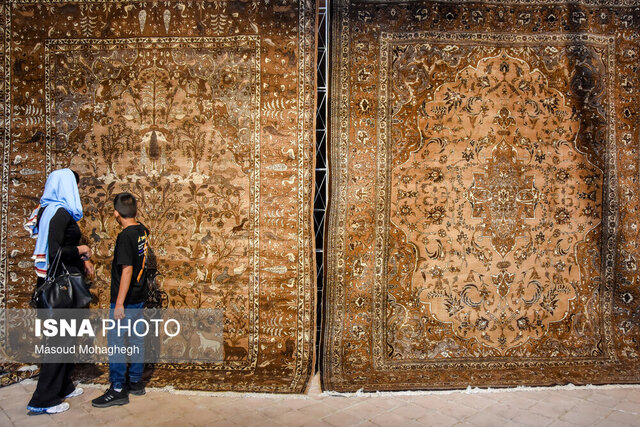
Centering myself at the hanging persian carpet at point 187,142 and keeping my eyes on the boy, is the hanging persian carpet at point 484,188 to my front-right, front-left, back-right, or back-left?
back-left

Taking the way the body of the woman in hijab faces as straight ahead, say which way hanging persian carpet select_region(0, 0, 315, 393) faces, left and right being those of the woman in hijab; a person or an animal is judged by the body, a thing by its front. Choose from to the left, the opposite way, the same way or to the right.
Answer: to the right

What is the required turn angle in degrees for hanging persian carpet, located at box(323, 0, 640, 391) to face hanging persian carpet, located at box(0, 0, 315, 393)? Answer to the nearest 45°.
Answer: approximately 90° to its right

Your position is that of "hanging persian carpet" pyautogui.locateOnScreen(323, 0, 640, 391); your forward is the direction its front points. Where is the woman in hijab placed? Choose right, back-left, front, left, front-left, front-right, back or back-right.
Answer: front-right

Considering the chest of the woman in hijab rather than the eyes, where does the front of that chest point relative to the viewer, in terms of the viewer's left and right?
facing to the right of the viewer

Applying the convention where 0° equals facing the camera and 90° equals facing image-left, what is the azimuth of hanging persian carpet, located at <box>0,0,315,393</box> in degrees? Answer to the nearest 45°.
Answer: approximately 0°

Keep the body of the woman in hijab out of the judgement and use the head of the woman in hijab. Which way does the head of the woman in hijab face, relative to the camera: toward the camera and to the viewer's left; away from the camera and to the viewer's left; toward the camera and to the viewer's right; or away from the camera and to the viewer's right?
away from the camera and to the viewer's right

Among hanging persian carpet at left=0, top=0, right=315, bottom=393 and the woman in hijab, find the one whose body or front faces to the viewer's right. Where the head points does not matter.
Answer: the woman in hijab

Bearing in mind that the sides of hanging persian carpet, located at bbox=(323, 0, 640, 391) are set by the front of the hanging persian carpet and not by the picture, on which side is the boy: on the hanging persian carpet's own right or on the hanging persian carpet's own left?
on the hanging persian carpet's own right

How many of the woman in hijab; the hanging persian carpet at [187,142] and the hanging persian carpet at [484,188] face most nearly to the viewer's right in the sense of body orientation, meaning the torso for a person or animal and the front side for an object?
1

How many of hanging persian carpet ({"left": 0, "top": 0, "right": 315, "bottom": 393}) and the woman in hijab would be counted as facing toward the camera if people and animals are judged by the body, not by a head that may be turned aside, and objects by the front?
1

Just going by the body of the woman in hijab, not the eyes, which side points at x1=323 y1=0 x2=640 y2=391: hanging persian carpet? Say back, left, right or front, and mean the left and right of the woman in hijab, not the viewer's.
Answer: front
